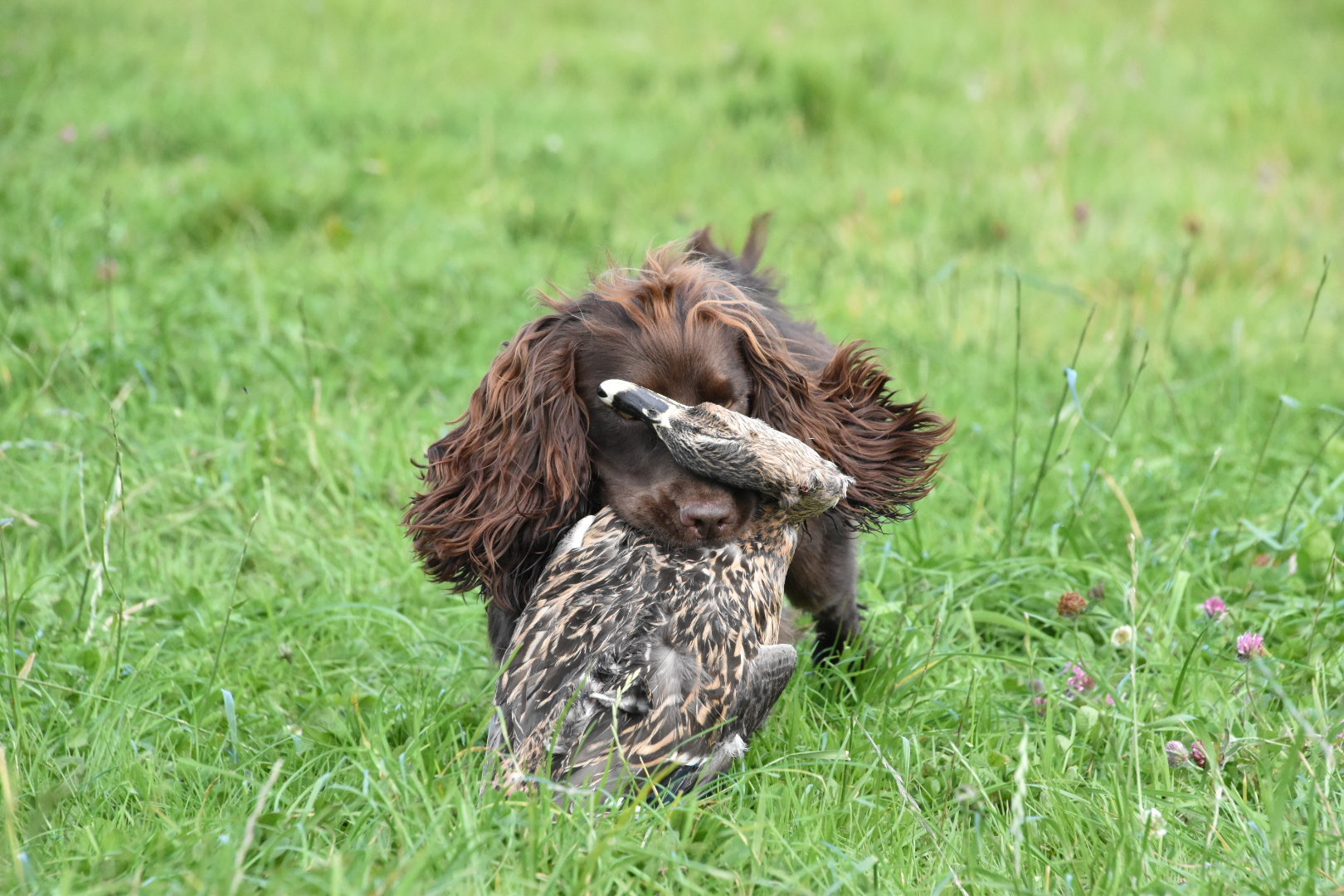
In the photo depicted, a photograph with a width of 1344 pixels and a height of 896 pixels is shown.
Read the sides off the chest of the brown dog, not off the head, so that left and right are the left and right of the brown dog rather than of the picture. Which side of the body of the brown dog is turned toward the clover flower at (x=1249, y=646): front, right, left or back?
left

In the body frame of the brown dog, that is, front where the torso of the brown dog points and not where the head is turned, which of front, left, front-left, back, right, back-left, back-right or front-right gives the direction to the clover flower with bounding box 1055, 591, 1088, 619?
left

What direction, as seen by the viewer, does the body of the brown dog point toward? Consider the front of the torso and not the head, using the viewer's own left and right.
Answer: facing the viewer

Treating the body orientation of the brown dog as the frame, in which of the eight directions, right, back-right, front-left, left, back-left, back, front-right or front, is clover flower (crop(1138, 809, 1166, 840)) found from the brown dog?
front-left

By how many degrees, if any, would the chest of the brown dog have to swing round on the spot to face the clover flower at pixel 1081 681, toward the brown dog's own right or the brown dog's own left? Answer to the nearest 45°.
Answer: approximately 90° to the brown dog's own left

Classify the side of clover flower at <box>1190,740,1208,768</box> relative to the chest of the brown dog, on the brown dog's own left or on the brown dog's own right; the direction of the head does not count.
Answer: on the brown dog's own left

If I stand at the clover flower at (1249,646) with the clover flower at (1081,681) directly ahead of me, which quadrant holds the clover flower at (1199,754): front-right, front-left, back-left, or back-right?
front-left
